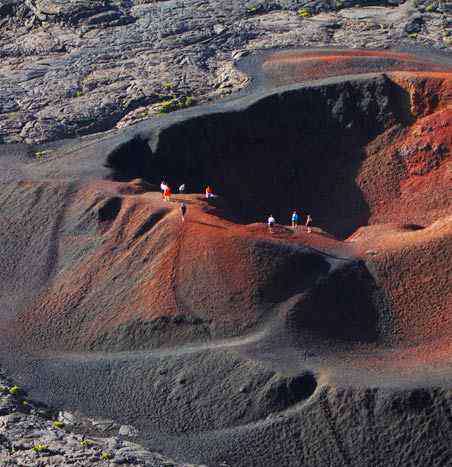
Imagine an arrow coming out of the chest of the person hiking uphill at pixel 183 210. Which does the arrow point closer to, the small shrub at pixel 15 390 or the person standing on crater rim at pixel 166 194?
the person standing on crater rim

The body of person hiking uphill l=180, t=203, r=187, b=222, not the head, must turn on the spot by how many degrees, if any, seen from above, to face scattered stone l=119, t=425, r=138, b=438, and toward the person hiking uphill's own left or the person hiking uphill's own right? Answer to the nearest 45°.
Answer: approximately 135° to the person hiking uphill's own left

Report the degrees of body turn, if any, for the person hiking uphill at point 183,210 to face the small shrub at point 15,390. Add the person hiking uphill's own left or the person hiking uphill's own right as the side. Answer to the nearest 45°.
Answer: approximately 135° to the person hiking uphill's own left

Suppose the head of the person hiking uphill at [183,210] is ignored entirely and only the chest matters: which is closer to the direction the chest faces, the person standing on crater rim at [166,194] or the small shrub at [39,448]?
the person standing on crater rim

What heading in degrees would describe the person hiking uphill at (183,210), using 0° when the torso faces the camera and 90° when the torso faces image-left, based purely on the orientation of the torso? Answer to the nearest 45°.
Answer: approximately 180°

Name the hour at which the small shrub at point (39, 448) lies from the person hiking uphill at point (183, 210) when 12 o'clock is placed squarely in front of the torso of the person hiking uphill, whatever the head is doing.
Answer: The small shrub is roughly at 7 o'clock from the person hiking uphill.

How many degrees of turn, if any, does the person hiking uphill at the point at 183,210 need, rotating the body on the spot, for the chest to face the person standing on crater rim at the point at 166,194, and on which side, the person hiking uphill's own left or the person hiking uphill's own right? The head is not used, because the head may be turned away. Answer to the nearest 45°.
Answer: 0° — they already face them
